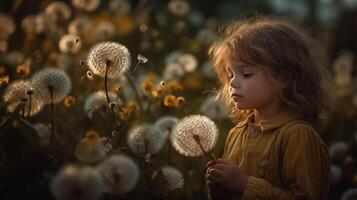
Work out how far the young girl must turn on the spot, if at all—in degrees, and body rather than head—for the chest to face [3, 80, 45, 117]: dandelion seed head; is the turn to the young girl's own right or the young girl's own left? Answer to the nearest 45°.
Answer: approximately 45° to the young girl's own right

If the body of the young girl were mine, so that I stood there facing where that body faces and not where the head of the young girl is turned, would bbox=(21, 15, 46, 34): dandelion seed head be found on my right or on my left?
on my right

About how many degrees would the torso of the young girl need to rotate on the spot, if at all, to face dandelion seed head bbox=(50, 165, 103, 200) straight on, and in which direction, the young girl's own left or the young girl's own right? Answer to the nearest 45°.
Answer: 0° — they already face it

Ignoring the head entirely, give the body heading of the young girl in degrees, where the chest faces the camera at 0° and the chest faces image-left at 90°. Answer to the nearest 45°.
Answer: approximately 45°
